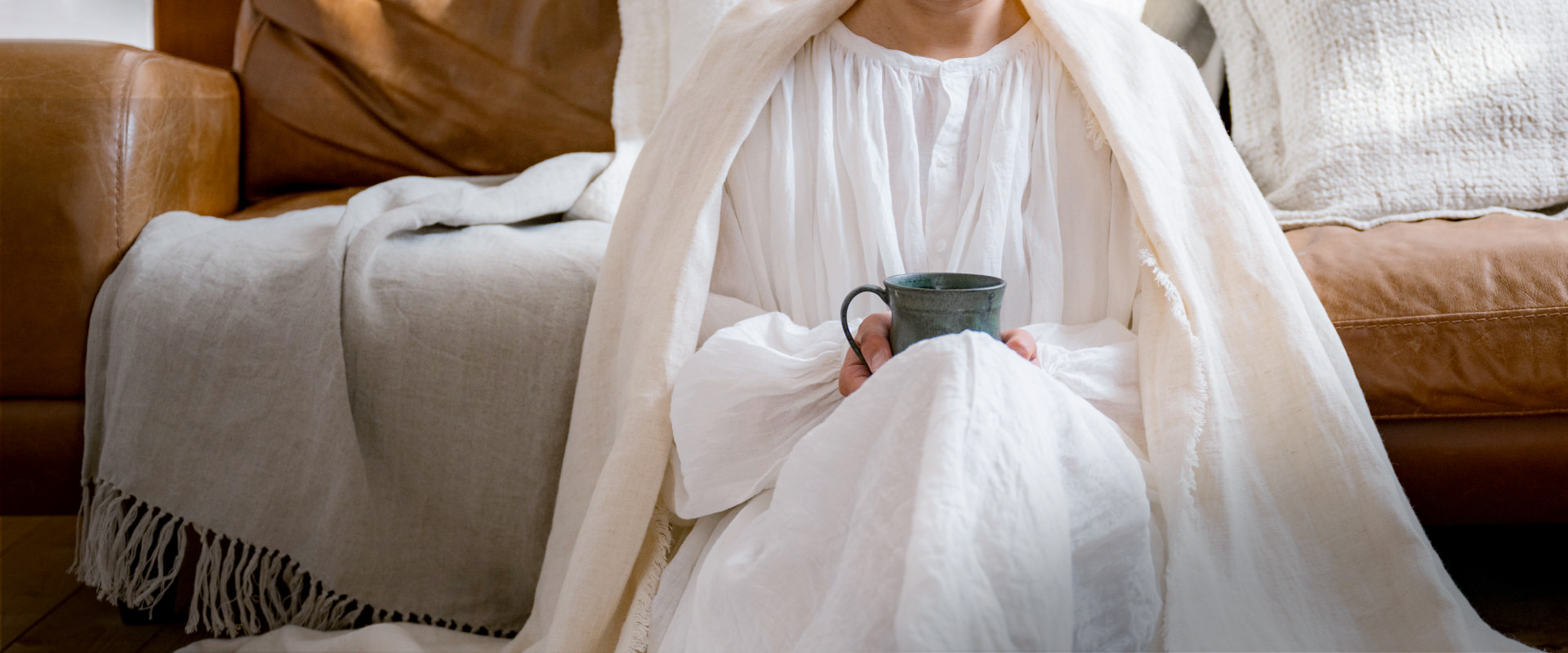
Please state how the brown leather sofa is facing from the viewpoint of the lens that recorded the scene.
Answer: facing the viewer

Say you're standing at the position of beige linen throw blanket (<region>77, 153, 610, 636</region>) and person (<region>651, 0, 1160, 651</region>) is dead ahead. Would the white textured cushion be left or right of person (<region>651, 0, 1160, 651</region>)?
left

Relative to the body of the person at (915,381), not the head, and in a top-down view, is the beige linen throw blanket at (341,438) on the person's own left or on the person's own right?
on the person's own right

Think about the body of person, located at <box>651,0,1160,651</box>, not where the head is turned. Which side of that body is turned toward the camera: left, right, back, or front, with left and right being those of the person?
front
